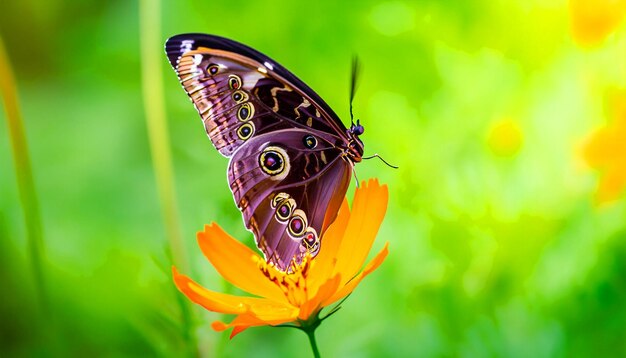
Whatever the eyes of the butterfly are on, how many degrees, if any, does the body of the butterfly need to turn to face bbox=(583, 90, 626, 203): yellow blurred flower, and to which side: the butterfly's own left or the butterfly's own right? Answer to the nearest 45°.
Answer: approximately 45° to the butterfly's own left

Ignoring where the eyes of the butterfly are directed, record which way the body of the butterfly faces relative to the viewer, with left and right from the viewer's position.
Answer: facing to the right of the viewer

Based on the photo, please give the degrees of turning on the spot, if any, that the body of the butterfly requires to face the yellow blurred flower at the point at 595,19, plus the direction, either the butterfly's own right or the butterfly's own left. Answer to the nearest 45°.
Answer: approximately 45° to the butterfly's own left
